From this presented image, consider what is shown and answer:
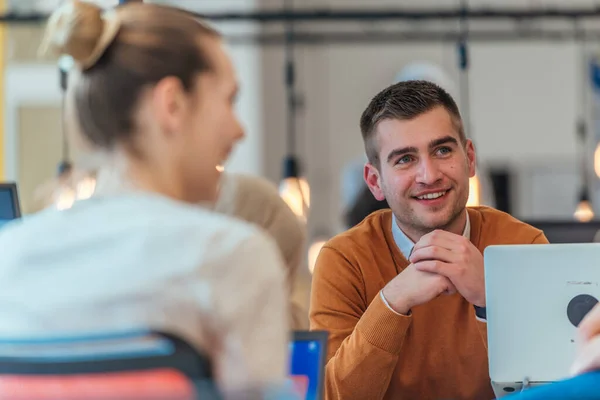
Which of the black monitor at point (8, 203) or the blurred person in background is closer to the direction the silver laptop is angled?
the blurred person in background

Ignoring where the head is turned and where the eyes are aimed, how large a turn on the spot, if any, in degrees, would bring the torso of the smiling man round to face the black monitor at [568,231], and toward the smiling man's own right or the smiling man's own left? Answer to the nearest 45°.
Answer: approximately 135° to the smiling man's own left

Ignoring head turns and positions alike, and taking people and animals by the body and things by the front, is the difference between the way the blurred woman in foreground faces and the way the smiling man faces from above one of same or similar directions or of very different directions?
very different directions

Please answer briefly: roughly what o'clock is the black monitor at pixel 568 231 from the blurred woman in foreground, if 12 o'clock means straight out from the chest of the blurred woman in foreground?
The black monitor is roughly at 12 o'clock from the blurred woman in foreground.

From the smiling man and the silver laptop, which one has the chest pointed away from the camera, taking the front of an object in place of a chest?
the silver laptop

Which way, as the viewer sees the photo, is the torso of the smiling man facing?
toward the camera

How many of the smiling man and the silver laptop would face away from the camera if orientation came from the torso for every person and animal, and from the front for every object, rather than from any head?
1

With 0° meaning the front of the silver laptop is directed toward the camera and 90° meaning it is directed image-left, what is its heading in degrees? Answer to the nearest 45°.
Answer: approximately 180°

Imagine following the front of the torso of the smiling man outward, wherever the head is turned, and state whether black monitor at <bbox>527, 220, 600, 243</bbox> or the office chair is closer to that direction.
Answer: the office chair

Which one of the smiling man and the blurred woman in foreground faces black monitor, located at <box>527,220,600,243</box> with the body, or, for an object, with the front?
the blurred woman in foreground

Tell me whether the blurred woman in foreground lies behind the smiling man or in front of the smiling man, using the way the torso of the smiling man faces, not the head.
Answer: in front

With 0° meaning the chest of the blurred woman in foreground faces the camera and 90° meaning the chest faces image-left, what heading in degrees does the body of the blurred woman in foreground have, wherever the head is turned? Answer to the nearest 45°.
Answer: approximately 225°

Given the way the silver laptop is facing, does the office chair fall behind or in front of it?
behind

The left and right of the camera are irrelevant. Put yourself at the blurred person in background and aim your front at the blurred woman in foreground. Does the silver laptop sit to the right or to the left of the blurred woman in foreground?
left
